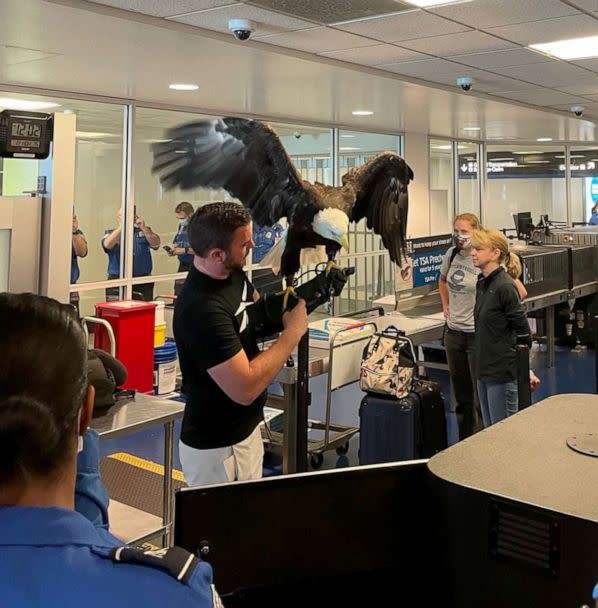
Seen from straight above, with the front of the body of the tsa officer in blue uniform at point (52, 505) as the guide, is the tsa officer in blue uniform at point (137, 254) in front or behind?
in front

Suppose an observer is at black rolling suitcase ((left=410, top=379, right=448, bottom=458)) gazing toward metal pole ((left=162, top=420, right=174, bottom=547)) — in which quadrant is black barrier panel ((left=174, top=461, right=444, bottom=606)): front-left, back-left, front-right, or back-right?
front-left

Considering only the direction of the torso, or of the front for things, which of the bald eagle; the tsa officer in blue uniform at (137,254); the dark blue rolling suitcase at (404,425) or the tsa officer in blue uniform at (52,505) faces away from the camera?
the tsa officer in blue uniform at (52,505)

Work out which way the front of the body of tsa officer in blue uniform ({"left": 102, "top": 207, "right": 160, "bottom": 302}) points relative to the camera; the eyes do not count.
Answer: toward the camera

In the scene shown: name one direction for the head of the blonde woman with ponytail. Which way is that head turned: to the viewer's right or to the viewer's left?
to the viewer's left

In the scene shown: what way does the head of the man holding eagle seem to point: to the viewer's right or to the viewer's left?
to the viewer's right

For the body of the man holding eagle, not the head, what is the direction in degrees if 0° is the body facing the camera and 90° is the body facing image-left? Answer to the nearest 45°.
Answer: approximately 270°

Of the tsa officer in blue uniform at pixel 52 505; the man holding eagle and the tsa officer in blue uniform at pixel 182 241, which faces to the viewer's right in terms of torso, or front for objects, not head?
the man holding eagle

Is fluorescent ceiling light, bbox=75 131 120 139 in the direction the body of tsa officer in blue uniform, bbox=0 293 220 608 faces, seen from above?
yes

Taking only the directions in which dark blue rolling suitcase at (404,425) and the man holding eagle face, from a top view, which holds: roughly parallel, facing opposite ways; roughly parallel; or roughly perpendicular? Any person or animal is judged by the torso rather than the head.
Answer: roughly perpendicular

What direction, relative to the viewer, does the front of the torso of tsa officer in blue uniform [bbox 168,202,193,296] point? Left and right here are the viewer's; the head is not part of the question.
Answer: facing the viewer and to the left of the viewer

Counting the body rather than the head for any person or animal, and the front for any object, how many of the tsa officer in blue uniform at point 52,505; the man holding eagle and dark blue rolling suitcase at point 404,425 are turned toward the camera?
1

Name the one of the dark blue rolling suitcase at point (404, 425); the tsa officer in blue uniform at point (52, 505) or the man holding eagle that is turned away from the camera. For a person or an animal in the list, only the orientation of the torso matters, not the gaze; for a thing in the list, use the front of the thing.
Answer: the tsa officer in blue uniform

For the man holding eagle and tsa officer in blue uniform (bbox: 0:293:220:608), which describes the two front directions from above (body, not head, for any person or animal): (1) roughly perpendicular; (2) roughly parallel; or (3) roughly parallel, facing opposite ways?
roughly perpendicular
